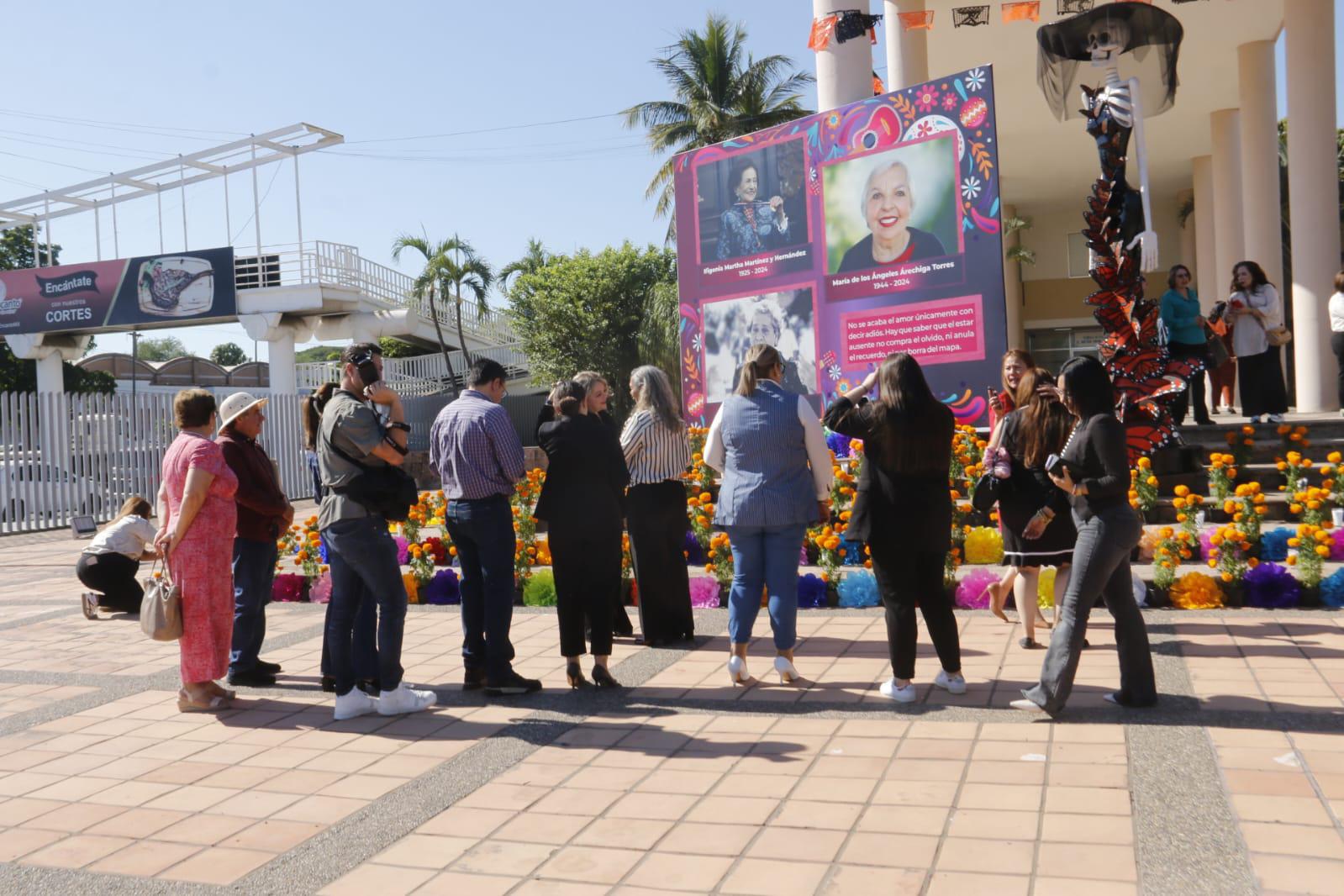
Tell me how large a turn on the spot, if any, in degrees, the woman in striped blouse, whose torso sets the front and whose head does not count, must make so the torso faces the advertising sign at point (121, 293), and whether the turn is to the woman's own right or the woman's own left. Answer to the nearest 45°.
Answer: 0° — they already face it

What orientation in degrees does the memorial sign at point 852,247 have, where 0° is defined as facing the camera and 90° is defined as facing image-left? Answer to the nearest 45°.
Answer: approximately 45°

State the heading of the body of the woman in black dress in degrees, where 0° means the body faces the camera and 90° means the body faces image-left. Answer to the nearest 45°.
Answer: approximately 180°

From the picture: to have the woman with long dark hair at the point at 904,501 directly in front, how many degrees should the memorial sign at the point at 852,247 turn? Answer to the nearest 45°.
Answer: approximately 45° to its left

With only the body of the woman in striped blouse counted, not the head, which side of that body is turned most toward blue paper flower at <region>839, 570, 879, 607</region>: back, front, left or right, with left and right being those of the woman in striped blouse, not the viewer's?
right

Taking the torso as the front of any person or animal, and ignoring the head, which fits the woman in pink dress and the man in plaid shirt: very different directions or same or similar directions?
same or similar directions

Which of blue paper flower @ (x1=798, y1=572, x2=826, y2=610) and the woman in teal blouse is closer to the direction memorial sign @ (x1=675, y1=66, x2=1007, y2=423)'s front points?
the blue paper flower

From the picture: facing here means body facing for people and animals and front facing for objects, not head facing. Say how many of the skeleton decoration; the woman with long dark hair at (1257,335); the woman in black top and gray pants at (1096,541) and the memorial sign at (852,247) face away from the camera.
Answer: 0

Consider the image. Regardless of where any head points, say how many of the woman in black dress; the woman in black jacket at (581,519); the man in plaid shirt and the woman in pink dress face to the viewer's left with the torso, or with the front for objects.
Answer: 0

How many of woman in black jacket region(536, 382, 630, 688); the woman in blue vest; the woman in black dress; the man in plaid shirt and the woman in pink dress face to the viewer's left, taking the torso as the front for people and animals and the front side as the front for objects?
0

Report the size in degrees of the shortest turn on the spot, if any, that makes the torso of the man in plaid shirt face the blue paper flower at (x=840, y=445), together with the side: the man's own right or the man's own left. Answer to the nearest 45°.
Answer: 0° — they already face it

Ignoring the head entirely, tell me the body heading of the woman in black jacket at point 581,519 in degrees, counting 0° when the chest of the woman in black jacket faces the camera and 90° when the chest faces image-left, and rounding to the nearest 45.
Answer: approximately 180°

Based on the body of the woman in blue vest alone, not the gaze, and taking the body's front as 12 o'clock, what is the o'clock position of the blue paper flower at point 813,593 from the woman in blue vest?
The blue paper flower is roughly at 12 o'clock from the woman in blue vest.

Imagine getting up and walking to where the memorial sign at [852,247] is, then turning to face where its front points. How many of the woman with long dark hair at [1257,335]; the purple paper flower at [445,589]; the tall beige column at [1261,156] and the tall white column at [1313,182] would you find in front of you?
1

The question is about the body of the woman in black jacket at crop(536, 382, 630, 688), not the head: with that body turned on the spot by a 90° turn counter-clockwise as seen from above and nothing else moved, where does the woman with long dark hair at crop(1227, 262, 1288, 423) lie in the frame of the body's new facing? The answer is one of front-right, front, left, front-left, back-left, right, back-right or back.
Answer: back-right

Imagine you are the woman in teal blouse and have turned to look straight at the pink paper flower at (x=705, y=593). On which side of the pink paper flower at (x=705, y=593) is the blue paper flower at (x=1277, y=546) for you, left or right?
left

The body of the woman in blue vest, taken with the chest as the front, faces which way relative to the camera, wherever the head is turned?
away from the camera

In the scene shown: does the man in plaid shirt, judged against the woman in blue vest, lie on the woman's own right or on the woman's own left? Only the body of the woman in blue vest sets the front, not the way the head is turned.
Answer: on the woman's own left
